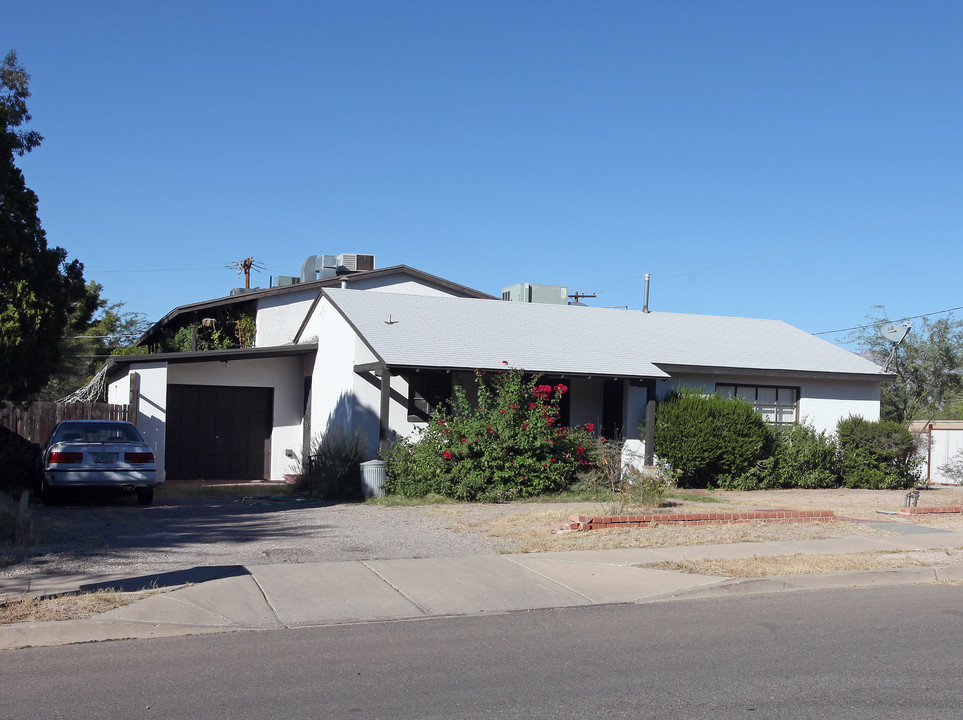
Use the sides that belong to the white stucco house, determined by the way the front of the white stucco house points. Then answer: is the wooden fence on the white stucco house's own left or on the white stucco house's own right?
on the white stucco house's own right

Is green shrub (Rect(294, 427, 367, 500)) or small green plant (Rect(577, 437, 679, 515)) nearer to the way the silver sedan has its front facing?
the green shrub

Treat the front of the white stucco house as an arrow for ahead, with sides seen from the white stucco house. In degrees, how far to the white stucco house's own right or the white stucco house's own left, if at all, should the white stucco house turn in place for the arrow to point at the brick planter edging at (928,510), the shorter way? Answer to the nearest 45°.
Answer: approximately 45° to the white stucco house's own left

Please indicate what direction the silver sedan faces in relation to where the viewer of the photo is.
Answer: facing away from the viewer

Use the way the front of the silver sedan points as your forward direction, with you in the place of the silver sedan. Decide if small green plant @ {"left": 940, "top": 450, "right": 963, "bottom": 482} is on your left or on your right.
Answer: on your right

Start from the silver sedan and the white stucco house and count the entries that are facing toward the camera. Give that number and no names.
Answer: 1

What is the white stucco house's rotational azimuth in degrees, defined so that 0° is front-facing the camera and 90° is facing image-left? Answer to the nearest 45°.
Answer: approximately 0°

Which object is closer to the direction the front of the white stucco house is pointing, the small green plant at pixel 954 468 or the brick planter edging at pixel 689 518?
the brick planter edging

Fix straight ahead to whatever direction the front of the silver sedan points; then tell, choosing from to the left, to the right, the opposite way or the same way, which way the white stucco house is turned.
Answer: the opposite way

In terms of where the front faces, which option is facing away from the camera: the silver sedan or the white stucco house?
the silver sedan

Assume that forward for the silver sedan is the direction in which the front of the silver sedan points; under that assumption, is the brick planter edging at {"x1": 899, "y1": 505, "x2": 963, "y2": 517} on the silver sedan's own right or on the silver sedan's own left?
on the silver sedan's own right
